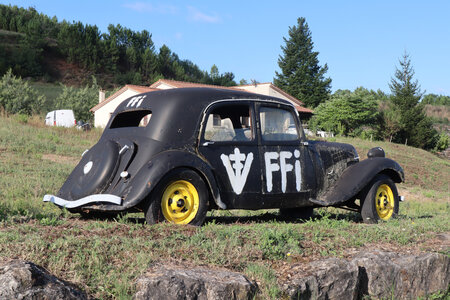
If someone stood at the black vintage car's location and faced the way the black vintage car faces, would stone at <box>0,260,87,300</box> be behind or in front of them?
behind

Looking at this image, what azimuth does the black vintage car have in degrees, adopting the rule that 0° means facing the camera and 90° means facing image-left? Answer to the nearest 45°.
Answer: approximately 225°
